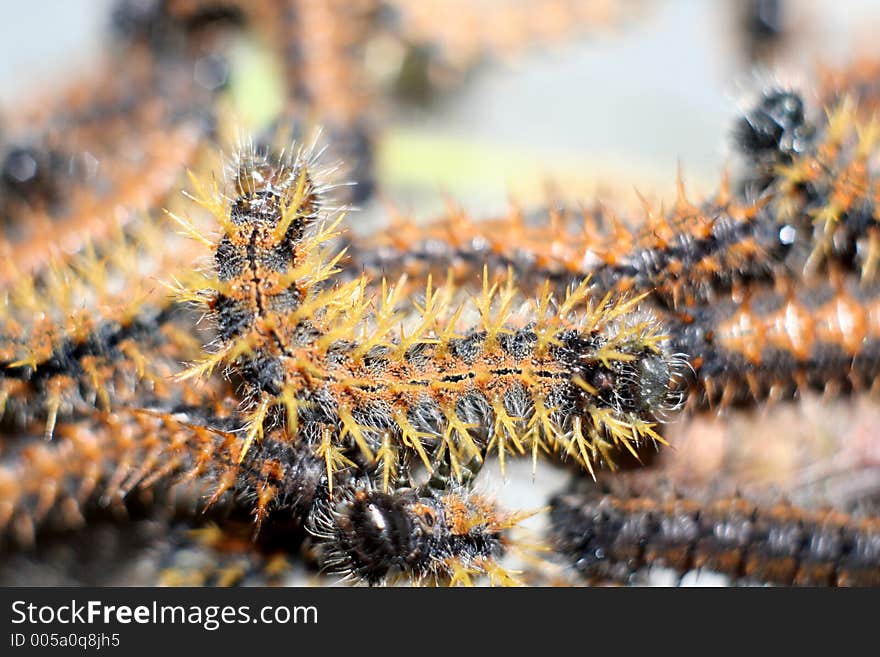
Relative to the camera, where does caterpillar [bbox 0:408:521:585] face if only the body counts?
to the viewer's right

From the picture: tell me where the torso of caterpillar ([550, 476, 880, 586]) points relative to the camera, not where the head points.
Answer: to the viewer's left

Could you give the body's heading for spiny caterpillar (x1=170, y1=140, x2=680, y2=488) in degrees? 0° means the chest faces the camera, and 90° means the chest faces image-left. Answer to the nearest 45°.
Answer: approximately 270°

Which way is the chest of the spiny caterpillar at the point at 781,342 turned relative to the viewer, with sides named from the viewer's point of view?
facing to the left of the viewer
